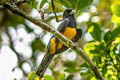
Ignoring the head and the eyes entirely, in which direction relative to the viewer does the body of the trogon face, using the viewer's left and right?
facing the viewer and to the right of the viewer

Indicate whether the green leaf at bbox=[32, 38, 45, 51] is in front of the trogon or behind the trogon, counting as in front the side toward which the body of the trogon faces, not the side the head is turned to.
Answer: behind
